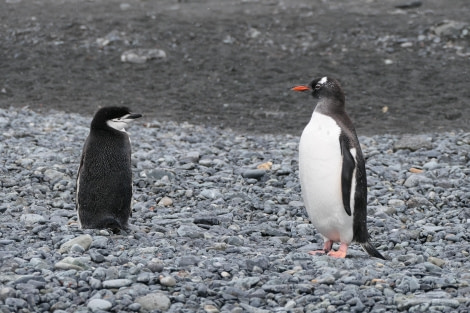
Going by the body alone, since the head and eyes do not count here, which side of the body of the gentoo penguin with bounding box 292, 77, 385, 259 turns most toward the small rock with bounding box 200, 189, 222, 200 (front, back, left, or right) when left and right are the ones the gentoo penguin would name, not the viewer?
right

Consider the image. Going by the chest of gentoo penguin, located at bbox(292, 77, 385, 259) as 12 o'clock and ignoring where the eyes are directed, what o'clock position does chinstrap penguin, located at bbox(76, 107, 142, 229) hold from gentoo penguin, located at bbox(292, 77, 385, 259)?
chinstrap penguin, located at bbox(76, 107, 142, 229) is roughly at 2 o'clock from gentoo penguin, located at bbox(292, 77, 385, 259).

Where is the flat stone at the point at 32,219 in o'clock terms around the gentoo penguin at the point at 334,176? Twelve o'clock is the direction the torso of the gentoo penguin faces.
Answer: The flat stone is roughly at 2 o'clock from the gentoo penguin.

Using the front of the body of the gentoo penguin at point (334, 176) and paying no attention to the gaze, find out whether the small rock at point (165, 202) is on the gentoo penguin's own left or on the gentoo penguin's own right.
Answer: on the gentoo penguin's own right

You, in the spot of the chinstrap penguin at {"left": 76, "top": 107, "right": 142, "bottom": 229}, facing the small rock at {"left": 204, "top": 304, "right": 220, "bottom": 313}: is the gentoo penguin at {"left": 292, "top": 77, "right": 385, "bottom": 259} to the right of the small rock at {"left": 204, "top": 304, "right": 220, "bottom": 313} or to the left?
left

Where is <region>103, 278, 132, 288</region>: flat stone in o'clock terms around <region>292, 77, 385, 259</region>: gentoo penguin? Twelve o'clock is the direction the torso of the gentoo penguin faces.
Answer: The flat stone is roughly at 12 o'clock from the gentoo penguin.

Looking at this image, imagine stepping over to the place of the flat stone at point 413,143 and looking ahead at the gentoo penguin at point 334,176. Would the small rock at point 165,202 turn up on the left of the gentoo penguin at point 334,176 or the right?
right

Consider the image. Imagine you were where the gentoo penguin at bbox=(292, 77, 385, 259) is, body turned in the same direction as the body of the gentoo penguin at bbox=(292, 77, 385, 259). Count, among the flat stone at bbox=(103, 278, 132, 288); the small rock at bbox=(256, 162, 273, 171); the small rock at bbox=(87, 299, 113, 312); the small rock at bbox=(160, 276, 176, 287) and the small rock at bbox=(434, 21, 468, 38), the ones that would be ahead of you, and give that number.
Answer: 3

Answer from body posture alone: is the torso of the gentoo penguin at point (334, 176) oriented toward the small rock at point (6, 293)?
yes

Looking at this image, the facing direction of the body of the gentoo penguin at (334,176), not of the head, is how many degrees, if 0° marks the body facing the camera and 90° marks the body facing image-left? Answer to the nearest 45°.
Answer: approximately 45°
